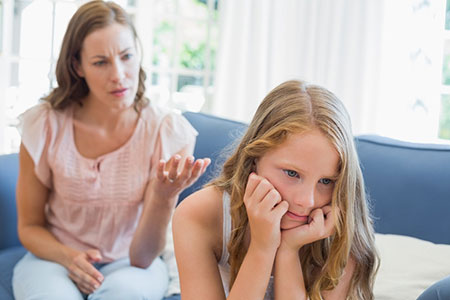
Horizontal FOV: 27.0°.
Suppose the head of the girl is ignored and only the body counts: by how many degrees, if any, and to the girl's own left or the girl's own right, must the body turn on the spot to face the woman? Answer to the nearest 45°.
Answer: approximately 180°

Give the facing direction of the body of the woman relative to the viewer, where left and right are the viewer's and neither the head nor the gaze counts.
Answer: facing the viewer

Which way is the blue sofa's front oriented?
toward the camera

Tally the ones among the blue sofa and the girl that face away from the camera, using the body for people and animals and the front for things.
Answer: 0

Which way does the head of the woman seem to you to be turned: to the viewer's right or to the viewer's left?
to the viewer's right

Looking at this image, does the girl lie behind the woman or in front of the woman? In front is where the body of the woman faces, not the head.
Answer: in front

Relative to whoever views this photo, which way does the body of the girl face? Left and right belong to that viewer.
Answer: facing the viewer and to the right of the viewer
